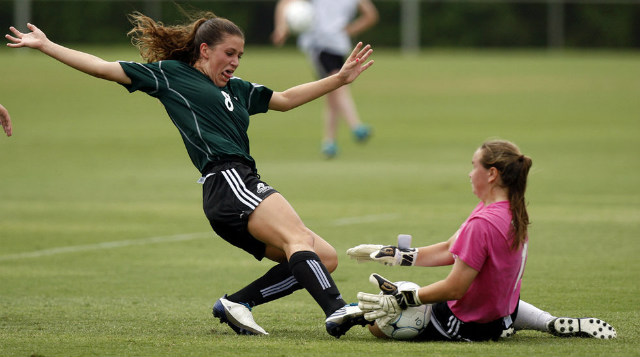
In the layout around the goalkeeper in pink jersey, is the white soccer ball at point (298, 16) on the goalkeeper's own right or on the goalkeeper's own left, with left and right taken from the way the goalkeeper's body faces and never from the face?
on the goalkeeper's own right

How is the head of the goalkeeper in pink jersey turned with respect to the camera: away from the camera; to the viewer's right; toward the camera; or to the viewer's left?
to the viewer's left

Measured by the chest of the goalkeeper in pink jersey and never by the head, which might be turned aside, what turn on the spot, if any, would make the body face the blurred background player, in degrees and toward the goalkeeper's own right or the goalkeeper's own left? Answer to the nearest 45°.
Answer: approximately 90° to the goalkeeper's own right

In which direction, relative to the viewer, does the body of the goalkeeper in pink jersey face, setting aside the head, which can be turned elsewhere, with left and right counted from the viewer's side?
facing to the left of the viewer
